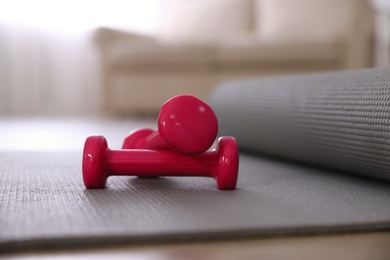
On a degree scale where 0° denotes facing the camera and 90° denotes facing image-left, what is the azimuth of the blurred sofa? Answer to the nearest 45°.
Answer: approximately 0°

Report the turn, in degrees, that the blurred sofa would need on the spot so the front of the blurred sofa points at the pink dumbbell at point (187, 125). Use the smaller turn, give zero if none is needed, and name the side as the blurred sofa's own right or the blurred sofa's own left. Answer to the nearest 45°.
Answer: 0° — it already faces it

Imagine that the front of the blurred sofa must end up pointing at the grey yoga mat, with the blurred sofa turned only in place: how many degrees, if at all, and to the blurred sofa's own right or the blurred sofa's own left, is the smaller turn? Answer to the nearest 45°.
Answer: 0° — it already faces it

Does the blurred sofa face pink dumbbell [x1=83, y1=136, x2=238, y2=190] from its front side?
yes
